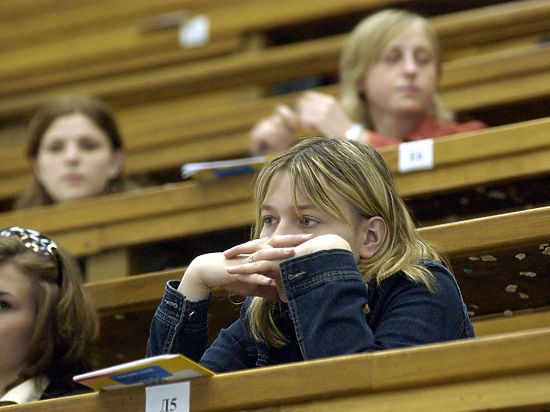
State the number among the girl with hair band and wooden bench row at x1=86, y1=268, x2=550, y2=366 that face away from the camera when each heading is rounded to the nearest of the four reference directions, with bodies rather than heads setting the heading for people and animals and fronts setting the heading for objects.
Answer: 0

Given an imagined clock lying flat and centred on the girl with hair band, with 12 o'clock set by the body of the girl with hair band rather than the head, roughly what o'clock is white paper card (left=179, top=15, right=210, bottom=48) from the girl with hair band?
The white paper card is roughly at 5 o'clock from the girl with hair band.

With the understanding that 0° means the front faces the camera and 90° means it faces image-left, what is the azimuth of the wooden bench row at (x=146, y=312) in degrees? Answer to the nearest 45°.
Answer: approximately 0°

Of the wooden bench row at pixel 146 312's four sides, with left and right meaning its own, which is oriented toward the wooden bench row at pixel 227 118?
back

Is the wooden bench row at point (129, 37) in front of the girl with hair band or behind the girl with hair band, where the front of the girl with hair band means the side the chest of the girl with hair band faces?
behind

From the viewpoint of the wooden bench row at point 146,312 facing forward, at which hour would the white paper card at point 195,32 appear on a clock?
The white paper card is roughly at 6 o'clock from the wooden bench row.
